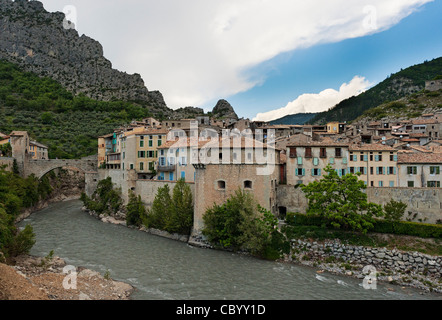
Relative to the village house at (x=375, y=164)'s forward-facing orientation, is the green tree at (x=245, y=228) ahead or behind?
ahead

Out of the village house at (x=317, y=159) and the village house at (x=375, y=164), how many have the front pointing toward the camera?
2

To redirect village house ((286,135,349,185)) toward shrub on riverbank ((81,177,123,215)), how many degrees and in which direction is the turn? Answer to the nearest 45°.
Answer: approximately 90° to its right

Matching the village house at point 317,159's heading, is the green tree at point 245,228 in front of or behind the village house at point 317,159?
in front

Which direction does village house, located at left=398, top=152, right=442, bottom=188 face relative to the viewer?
toward the camera

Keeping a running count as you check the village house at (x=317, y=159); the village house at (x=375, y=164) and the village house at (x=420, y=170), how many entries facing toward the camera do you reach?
3

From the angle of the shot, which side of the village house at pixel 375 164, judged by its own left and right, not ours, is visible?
front

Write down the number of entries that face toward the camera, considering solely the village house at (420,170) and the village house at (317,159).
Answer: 2

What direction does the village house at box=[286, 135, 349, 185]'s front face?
toward the camera

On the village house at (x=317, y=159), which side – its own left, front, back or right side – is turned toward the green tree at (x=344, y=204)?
front

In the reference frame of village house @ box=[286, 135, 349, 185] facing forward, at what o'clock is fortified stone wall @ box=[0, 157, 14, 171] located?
The fortified stone wall is roughly at 3 o'clock from the village house.

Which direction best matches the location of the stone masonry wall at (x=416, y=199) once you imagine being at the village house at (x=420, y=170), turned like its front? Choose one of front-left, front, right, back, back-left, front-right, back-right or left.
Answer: front
